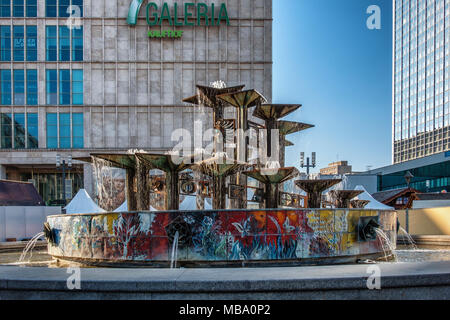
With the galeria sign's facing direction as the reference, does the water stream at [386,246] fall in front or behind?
in front

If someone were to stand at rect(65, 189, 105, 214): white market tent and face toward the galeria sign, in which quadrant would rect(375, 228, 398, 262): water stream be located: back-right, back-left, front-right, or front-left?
back-right

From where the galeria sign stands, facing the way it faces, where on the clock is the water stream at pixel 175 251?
The water stream is roughly at 12 o'clock from the galeria sign.

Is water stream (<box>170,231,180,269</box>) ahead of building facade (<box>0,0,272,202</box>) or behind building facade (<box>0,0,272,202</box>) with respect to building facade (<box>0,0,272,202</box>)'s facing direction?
ahead

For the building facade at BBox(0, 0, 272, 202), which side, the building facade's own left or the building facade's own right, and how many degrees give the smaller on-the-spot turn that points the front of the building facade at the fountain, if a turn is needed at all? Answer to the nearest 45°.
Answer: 0° — it already faces it
